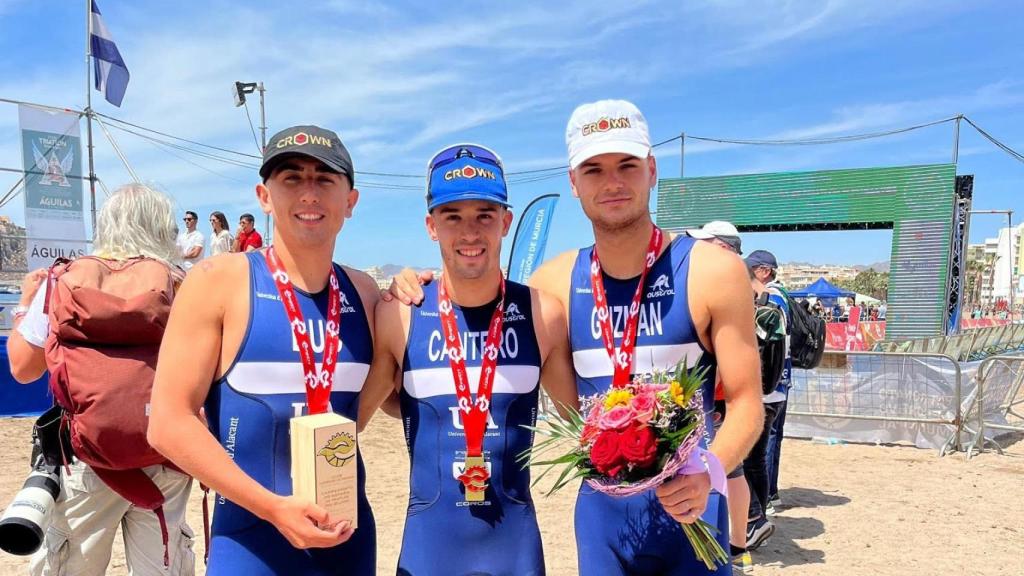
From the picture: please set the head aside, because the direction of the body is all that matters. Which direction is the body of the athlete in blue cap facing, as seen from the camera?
toward the camera

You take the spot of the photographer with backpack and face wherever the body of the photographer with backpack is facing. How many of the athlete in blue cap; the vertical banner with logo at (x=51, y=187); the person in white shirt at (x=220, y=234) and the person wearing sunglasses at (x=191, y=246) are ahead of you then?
3

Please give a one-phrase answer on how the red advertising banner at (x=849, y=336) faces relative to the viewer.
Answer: facing the viewer

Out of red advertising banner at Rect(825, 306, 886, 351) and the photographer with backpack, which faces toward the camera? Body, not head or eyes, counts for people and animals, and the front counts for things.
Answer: the red advertising banner

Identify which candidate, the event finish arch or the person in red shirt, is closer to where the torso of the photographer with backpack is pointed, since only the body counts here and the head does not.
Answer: the person in red shirt

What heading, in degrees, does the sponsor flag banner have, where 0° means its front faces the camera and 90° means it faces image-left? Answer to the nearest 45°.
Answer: approximately 0°

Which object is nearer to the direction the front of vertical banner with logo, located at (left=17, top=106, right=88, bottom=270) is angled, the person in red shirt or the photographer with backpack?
the photographer with backpack

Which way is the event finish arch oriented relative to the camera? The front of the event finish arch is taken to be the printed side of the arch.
toward the camera
